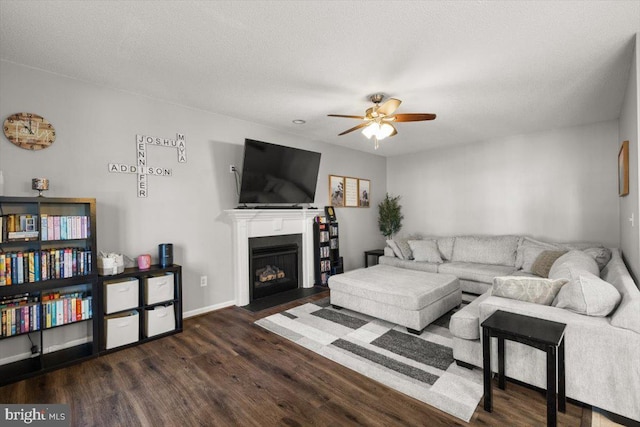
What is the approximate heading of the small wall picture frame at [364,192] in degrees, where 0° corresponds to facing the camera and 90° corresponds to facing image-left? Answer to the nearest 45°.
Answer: approximately 315°

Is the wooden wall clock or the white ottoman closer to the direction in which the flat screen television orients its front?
the white ottoman

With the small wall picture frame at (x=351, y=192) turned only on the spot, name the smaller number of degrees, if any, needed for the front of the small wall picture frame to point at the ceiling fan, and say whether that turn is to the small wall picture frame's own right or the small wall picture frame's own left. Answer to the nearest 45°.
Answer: approximately 45° to the small wall picture frame's own right

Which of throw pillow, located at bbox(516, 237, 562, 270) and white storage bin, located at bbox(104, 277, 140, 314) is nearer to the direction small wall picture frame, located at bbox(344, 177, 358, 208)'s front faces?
the throw pillow

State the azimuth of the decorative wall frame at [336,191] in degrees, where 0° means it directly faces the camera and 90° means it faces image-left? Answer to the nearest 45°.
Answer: approximately 315°

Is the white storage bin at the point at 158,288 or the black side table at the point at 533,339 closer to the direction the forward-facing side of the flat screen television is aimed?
the black side table

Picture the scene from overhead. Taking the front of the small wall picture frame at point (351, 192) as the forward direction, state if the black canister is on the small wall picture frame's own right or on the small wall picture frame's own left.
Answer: on the small wall picture frame's own right

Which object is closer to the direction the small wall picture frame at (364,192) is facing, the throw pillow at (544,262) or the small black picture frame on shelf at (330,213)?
the throw pillow

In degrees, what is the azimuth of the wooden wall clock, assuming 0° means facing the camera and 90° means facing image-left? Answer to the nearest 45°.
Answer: approximately 0°
